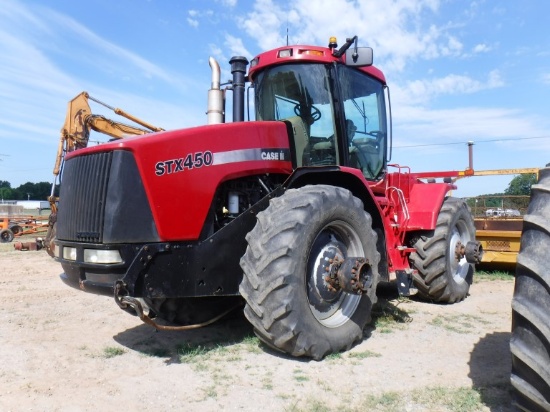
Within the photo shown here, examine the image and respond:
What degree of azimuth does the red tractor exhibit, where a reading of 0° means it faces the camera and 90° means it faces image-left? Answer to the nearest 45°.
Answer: approximately 45°

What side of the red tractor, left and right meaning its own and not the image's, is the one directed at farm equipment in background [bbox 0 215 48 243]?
right
